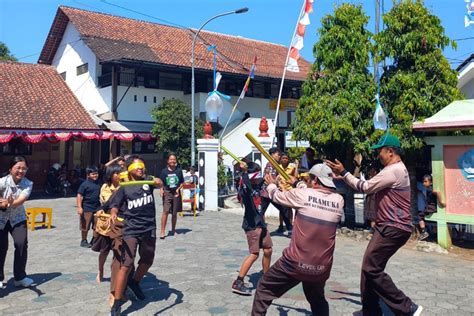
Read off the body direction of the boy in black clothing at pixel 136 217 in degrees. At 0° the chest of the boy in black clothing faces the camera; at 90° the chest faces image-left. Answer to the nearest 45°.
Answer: approximately 315°

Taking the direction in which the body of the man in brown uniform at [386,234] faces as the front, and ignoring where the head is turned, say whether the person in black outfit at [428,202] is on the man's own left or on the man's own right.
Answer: on the man's own right

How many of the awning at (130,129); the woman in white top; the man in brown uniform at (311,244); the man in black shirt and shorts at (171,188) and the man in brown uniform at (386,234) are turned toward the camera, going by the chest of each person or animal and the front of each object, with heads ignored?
3

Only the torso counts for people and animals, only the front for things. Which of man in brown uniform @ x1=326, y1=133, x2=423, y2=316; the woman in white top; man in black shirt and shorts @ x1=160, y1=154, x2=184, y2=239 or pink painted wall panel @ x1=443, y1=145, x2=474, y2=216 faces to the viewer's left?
the man in brown uniform

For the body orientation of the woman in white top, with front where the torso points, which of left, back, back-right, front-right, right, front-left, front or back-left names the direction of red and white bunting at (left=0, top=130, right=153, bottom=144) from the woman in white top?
back

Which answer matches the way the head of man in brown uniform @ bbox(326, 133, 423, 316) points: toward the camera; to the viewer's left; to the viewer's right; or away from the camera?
to the viewer's left

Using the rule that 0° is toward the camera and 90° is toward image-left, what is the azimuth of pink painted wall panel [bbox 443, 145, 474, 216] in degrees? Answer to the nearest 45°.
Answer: approximately 0°

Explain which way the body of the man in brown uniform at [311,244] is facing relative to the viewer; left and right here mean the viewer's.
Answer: facing away from the viewer and to the left of the viewer

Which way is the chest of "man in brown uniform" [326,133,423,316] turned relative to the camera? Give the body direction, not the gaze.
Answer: to the viewer's left
